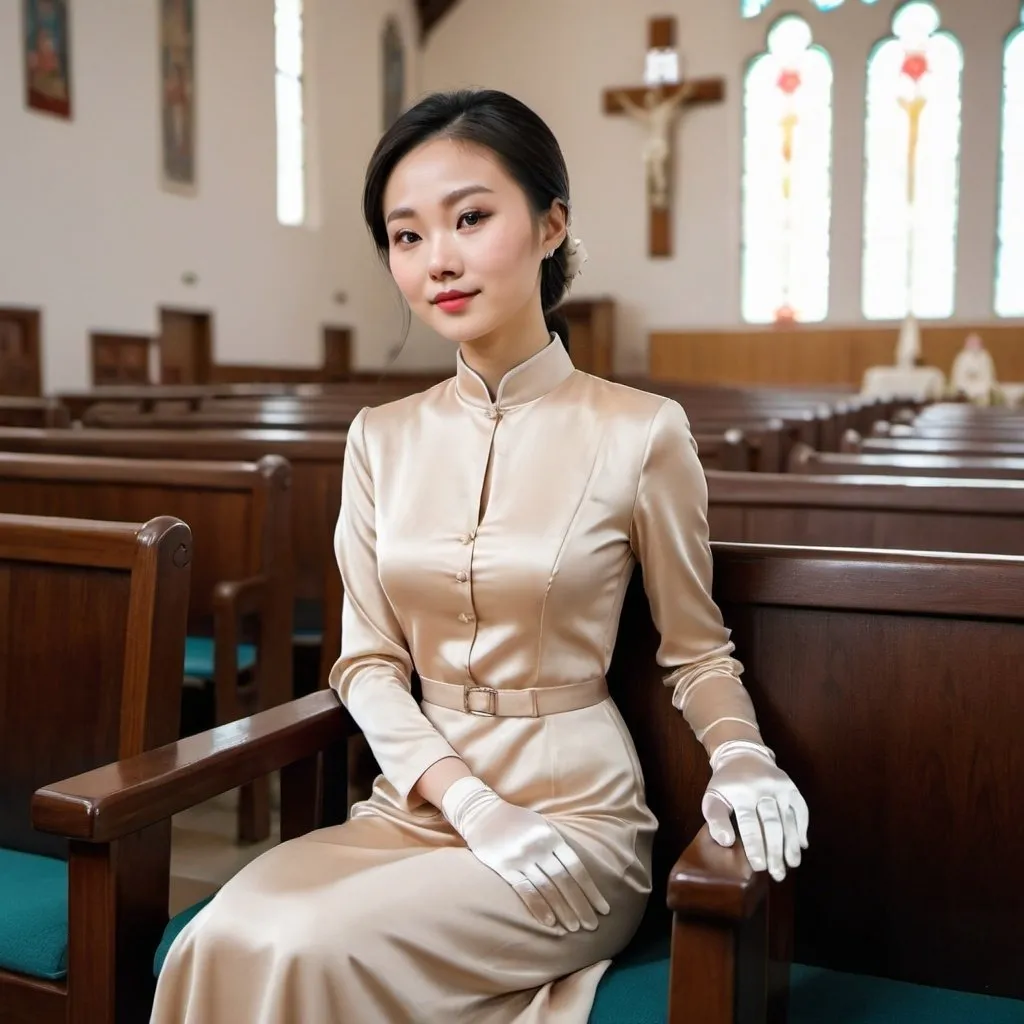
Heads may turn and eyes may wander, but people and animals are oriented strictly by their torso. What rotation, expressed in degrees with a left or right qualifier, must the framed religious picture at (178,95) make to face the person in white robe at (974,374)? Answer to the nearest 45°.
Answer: approximately 45° to its left

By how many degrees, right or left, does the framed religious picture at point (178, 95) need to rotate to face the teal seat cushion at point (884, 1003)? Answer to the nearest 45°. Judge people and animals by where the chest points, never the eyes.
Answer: approximately 45° to its right

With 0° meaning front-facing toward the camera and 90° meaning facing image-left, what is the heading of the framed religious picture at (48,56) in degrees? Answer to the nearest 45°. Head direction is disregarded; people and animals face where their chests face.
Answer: approximately 315°

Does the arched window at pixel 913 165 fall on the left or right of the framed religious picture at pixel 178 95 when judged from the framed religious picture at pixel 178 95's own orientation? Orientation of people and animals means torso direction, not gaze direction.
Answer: on its left

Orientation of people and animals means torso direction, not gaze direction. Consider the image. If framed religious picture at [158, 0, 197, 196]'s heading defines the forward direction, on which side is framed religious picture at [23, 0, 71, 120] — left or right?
on its right

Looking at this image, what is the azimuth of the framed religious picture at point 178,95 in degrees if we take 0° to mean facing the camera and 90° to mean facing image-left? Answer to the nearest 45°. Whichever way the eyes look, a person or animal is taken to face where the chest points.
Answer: approximately 315°

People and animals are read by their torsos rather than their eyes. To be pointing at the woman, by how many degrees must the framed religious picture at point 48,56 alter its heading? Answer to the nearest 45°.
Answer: approximately 45° to its right
